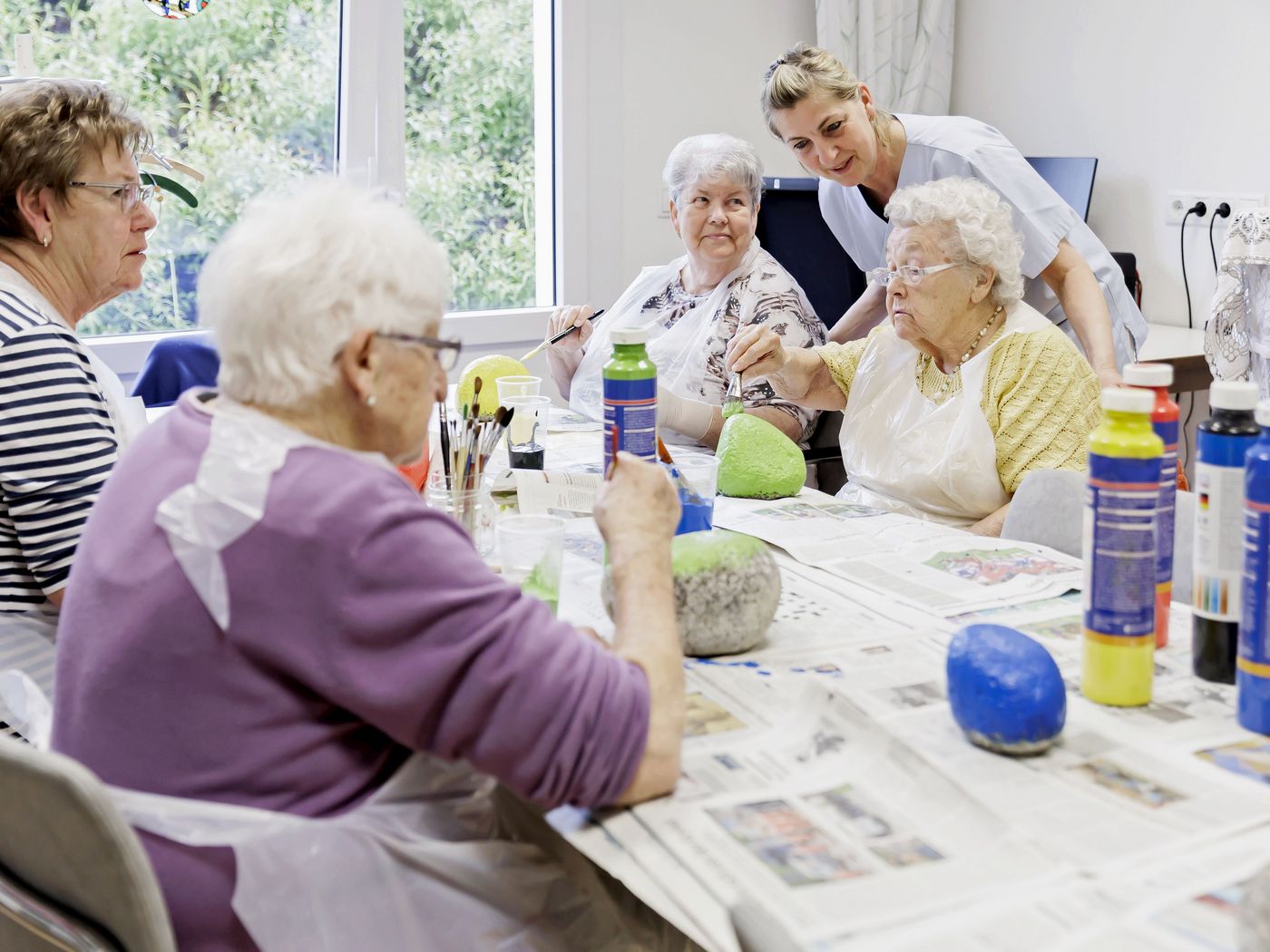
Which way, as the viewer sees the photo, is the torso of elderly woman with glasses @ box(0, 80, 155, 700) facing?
to the viewer's right

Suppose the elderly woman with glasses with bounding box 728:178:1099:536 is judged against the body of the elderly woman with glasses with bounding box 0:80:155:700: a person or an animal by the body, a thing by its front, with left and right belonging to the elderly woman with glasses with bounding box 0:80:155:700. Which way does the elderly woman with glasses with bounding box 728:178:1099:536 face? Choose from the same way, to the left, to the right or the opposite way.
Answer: the opposite way

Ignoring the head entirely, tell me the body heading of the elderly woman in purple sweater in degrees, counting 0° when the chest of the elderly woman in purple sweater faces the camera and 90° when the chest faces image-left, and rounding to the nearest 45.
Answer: approximately 225°

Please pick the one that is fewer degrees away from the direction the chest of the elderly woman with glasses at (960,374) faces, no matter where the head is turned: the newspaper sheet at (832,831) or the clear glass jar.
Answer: the clear glass jar

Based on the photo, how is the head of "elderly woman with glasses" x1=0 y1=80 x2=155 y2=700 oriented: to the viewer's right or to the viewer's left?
to the viewer's right

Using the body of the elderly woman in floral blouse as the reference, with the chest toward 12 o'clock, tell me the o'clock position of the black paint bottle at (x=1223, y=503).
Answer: The black paint bottle is roughly at 10 o'clock from the elderly woman in floral blouse.

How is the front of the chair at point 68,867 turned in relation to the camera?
facing away from the viewer and to the right of the viewer

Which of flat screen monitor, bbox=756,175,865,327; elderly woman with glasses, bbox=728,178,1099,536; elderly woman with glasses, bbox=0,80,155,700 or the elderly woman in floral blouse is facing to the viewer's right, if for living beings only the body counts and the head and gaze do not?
elderly woman with glasses, bbox=0,80,155,700

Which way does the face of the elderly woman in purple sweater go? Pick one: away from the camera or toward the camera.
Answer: away from the camera

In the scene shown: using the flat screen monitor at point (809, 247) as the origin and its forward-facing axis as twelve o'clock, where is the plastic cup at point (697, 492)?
The plastic cup is roughly at 12 o'clock from the flat screen monitor.

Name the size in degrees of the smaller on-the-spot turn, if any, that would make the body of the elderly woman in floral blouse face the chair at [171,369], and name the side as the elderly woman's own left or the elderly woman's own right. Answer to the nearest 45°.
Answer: approximately 45° to the elderly woman's own right
